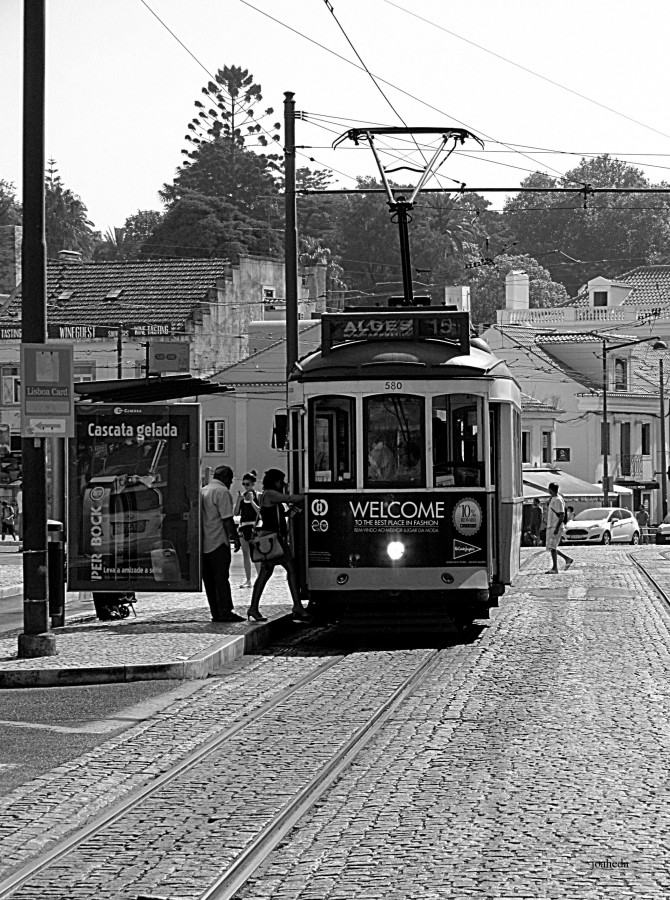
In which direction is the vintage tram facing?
toward the camera

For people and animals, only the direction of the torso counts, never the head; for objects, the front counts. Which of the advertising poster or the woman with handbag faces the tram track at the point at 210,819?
the advertising poster

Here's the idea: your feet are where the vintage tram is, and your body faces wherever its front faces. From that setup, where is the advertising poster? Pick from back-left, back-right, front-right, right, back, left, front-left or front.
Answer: right

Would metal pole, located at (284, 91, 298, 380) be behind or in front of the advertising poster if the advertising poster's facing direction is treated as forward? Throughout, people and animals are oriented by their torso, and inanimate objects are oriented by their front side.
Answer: behind

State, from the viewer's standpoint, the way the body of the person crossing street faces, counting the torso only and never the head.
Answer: to the viewer's left

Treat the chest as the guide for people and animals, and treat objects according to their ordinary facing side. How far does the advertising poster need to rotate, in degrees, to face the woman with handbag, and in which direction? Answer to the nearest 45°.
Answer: approximately 90° to its left

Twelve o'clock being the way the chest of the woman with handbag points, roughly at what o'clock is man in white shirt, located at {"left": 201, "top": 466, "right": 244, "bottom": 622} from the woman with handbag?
The man in white shirt is roughly at 6 o'clock from the woman with handbag.

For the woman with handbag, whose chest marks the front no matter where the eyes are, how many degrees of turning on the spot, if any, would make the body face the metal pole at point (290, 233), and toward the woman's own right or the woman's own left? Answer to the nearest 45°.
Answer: approximately 90° to the woman's own left

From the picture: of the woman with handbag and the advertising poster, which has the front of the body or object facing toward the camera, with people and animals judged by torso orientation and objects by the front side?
the advertising poster

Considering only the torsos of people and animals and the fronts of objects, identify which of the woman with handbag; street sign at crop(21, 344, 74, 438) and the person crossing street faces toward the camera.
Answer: the street sign

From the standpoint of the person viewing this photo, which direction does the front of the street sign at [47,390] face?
facing the viewer

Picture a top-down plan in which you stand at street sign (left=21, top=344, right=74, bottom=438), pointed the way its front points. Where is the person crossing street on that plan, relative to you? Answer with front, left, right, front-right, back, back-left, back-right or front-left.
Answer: back-left

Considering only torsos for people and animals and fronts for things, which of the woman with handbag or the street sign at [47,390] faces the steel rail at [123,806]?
the street sign
